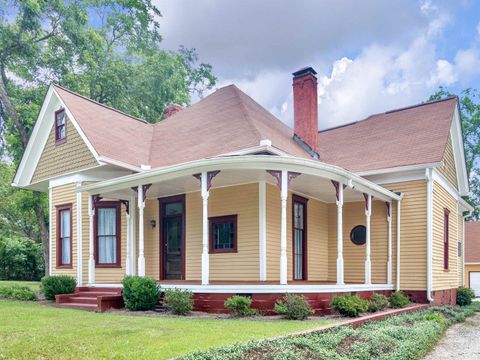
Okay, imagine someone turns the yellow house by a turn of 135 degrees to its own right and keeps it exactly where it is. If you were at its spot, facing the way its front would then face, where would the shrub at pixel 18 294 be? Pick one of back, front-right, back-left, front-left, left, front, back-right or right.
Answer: left

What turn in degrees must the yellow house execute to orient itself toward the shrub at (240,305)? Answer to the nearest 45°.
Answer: approximately 45° to its left

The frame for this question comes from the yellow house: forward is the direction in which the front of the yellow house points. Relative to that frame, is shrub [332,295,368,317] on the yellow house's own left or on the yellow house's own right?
on the yellow house's own left

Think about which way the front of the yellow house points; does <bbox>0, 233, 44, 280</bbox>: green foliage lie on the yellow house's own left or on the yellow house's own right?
on the yellow house's own right

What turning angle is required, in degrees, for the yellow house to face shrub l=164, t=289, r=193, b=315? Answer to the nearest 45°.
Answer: approximately 45° to its left

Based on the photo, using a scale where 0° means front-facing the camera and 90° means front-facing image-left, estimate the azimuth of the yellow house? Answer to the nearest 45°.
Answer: approximately 45°
